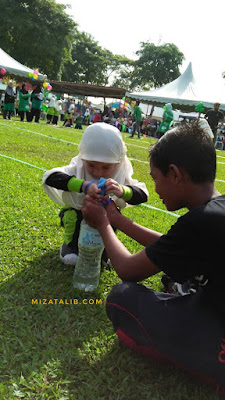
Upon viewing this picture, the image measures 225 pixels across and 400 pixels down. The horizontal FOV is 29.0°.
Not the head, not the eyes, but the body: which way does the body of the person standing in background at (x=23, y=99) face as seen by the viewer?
toward the camera

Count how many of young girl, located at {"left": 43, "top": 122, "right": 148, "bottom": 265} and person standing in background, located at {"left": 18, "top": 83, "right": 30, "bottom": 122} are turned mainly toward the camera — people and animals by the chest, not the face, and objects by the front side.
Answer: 2

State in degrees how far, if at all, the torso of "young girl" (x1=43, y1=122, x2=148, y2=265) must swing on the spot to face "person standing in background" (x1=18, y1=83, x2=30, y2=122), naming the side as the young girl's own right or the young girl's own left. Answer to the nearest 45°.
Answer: approximately 180°

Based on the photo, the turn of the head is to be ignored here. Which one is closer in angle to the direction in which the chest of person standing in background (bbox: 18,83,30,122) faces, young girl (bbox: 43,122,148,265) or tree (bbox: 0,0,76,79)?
the young girl

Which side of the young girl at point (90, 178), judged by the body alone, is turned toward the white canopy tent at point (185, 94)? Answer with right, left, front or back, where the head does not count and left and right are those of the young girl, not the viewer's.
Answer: back

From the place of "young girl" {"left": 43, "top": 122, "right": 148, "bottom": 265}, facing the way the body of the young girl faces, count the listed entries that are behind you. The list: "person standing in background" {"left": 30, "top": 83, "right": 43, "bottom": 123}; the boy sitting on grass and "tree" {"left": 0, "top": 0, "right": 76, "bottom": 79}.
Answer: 2

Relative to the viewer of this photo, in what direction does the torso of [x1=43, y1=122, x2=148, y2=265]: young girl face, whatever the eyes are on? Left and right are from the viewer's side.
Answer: facing the viewer

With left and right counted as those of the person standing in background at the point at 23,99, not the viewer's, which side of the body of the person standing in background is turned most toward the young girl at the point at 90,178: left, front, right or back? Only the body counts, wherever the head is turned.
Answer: front

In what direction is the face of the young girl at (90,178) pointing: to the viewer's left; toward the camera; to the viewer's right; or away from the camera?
toward the camera

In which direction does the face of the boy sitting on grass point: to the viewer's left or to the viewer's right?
to the viewer's left

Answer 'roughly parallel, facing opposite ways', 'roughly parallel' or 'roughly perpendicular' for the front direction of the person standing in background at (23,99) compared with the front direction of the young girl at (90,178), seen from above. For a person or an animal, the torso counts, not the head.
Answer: roughly parallel

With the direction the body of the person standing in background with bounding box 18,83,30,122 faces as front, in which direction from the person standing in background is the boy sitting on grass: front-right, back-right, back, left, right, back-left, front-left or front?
front

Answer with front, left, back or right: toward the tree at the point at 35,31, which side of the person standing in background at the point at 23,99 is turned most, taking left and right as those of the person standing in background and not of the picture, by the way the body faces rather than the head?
back

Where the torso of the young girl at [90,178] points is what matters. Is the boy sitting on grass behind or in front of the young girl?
in front
